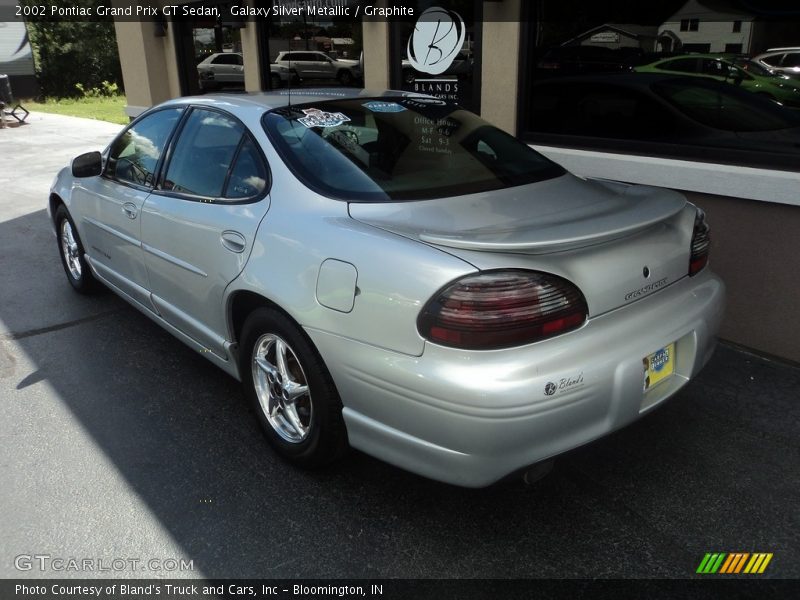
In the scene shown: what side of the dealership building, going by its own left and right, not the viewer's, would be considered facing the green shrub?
right

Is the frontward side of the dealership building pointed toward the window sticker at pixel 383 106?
yes

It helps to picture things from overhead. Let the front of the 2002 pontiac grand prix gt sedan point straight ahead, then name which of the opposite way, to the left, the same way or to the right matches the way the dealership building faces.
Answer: to the left

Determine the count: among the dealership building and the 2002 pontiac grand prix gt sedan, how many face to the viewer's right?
0

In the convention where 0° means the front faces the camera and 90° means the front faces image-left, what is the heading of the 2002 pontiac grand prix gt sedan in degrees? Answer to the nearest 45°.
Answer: approximately 135°

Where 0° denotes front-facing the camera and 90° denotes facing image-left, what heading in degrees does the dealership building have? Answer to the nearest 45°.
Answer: approximately 45°

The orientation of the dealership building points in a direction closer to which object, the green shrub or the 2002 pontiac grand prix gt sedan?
the 2002 pontiac grand prix gt sedan

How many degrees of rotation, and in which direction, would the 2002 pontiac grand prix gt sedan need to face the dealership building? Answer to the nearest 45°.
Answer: approximately 90° to its right

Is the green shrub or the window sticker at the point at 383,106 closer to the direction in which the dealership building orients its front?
the window sticker
